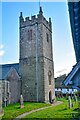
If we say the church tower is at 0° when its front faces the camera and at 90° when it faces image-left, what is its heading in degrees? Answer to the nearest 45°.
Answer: approximately 315°
